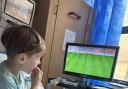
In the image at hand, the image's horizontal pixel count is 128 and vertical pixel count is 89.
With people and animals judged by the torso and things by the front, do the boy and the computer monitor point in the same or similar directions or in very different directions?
very different directions

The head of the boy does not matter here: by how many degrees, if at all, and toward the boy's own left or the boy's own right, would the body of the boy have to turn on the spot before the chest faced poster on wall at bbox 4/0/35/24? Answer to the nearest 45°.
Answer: approximately 90° to the boy's own left

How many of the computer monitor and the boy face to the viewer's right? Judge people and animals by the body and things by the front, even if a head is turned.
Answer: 1

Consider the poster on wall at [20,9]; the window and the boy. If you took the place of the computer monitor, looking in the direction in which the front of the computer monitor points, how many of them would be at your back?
1

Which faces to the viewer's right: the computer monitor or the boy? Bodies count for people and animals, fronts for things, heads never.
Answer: the boy

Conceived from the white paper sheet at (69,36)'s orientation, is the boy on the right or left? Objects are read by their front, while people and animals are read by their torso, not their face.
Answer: on its right

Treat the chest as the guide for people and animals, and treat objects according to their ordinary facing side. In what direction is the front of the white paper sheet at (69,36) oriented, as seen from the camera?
facing the viewer and to the right of the viewer

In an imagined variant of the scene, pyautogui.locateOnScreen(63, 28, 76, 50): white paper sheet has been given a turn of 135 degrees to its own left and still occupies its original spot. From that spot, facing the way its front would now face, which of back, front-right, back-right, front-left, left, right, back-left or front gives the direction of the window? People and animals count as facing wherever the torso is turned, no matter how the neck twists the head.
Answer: right

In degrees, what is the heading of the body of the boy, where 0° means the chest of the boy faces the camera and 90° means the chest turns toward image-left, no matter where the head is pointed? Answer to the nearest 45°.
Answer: approximately 270°

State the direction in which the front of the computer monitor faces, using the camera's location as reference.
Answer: facing the viewer and to the left of the viewer
